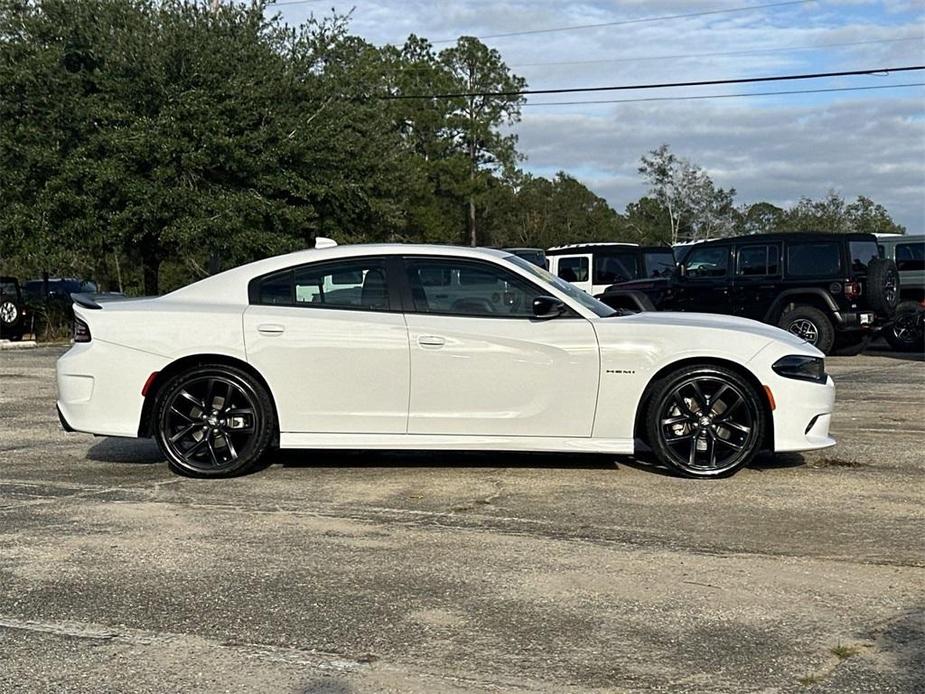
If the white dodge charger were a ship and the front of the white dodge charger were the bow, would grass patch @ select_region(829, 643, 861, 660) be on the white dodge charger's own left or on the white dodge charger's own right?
on the white dodge charger's own right

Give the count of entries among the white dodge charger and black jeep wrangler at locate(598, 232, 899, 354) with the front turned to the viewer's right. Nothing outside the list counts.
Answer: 1

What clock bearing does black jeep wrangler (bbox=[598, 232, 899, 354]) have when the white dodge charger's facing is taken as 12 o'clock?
The black jeep wrangler is roughly at 10 o'clock from the white dodge charger.

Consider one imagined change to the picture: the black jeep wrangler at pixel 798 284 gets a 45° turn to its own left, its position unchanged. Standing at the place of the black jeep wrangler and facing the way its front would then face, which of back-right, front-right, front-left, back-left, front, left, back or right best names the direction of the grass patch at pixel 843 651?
left

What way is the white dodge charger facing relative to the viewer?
to the viewer's right

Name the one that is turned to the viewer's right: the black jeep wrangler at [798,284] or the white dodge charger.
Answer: the white dodge charger

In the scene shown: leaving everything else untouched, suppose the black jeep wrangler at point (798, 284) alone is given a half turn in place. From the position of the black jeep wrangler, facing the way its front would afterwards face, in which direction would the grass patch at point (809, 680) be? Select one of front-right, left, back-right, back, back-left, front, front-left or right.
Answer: front-right

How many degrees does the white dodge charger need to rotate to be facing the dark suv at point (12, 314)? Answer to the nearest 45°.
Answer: approximately 135° to its left

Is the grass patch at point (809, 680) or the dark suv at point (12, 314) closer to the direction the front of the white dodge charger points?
the grass patch

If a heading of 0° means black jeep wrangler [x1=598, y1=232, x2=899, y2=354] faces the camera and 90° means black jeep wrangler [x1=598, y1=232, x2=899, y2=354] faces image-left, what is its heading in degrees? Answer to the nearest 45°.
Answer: approximately 135°

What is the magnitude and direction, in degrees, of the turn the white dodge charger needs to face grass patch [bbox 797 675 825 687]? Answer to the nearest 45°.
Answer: approximately 90° to its right
